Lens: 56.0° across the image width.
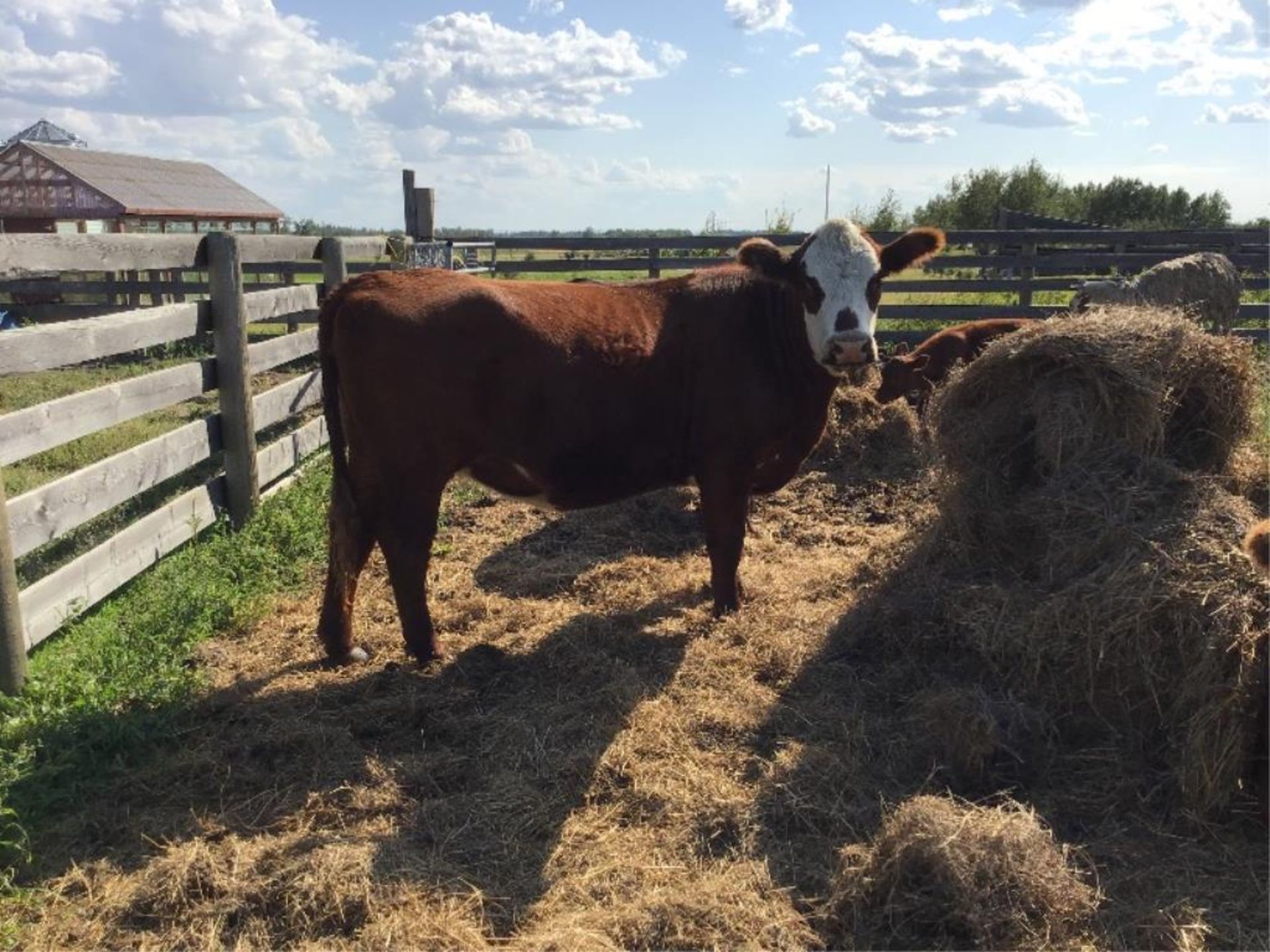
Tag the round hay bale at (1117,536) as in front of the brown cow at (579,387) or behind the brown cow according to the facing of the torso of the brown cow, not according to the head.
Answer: in front

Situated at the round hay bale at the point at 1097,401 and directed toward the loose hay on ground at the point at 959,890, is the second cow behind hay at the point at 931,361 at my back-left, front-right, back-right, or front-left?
back-right

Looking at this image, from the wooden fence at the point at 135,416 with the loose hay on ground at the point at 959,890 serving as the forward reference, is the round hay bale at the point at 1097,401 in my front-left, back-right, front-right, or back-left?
front-left

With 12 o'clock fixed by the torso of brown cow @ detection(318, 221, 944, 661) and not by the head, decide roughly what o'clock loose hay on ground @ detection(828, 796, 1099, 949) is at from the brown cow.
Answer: The loose hay on ground is roughly at 2 o'clock from the brown cow.

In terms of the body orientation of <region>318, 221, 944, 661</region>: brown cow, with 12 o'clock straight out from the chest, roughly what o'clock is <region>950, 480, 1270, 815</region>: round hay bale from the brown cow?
The round hay bale is roughly at 1 o'clock from the brown cow.

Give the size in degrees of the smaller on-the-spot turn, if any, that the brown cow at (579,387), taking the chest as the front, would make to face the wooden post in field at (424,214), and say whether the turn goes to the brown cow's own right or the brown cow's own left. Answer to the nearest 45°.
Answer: approximately 90° to the brown cow's own left

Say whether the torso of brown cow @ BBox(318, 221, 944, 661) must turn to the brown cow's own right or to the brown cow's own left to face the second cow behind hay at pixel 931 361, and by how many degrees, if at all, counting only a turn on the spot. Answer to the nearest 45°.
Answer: approximately 45° to the brown cow's own left

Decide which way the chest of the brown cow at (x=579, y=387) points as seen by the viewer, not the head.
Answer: to the viewer's right

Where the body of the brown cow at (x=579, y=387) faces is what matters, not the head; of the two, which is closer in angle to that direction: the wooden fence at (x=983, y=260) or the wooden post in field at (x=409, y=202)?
the wooden fence

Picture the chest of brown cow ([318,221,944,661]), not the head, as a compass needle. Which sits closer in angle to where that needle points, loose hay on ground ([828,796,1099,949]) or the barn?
the loose hay on ground

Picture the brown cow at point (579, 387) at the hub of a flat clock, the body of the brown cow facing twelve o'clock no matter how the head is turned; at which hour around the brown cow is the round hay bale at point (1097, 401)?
The round hay bale is roughly at 12 o'clock from the brown cow.

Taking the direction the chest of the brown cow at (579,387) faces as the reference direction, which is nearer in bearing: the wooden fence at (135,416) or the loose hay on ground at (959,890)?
the loose hay on ground

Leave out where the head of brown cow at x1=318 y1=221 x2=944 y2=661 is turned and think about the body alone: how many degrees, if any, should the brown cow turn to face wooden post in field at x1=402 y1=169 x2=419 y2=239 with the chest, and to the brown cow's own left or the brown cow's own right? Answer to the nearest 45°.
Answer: approximately 90° to the brown cow's own left

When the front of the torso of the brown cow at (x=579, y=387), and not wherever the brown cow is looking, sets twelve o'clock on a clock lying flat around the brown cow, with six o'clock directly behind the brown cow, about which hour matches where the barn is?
The barn is roughly at 8 o'clock from the brown cow.
